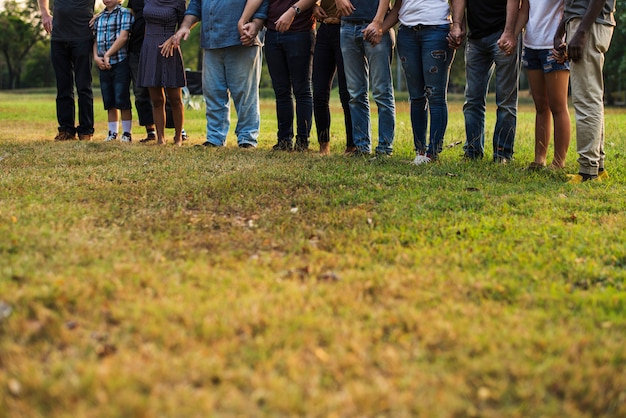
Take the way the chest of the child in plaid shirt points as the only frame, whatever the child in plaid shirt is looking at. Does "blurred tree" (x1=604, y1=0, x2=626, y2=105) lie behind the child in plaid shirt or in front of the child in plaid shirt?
behind

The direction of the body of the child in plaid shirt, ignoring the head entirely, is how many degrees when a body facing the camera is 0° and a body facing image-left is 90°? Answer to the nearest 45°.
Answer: approximately 45°
